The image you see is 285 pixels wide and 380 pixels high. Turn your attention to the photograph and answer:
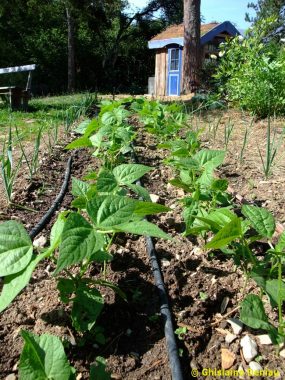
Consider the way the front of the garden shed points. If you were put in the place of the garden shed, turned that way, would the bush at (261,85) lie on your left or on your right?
on your left

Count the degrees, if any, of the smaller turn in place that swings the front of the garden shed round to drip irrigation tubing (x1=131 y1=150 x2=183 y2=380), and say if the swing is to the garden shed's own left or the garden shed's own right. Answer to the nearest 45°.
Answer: approximately 45° to the garden shed's own left

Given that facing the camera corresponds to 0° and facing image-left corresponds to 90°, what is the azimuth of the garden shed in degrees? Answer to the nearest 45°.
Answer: approximately 45°

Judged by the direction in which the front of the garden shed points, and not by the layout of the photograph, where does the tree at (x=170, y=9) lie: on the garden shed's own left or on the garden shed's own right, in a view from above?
on the garden shed's own right

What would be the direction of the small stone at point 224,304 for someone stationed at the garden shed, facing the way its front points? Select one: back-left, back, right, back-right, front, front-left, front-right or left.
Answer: front-left

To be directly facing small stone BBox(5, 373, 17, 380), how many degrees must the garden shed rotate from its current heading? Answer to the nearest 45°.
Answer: approximately 45° to its left

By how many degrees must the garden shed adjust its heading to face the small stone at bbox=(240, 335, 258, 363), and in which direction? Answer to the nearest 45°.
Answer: approximately 45° to its left

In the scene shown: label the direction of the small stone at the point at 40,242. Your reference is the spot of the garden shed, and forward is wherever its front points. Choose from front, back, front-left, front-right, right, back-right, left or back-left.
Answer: front-left
